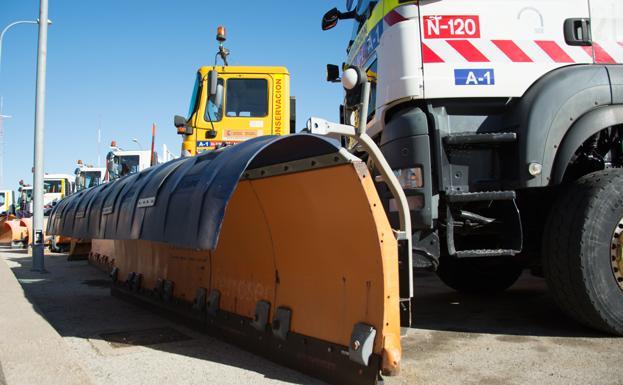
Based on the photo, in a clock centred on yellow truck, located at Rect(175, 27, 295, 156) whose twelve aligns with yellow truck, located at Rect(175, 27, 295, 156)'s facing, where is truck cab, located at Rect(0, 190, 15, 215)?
The truck cab is roughly at 2 o'clock from the yellow truck.

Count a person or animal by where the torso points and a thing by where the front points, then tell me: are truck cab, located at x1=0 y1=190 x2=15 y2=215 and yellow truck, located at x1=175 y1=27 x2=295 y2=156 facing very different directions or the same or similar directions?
same or similar directions

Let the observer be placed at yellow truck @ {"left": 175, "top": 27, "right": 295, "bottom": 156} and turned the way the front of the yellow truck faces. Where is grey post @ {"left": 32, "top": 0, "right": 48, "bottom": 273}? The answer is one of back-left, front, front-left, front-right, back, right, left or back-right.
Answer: front-right

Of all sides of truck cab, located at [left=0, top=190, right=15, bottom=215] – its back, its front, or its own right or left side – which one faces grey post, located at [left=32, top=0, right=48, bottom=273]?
left

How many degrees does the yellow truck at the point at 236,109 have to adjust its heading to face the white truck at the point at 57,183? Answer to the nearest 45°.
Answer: approximately 45° to its right

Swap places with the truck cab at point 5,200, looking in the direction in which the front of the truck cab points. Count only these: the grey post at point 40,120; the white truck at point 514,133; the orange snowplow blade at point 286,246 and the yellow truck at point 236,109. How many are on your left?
4

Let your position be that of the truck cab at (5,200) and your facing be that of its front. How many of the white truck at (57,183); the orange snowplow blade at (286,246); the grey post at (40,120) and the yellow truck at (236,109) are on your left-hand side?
4

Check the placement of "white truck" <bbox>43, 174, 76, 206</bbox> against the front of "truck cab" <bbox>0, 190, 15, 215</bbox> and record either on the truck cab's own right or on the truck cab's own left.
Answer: on the truck cab's own left

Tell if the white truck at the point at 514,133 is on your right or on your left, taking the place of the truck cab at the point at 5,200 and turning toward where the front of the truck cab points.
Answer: on your left
